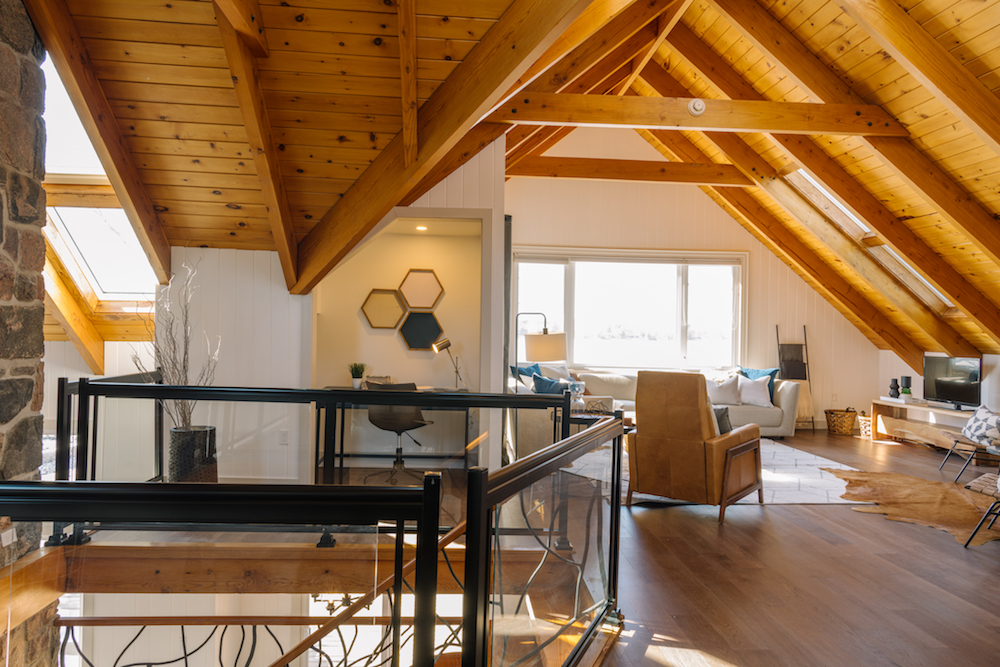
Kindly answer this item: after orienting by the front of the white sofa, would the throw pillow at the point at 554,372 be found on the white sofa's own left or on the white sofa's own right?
on the white sofa's own right

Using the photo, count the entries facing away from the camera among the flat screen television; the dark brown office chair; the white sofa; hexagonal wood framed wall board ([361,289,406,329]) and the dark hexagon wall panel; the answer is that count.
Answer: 1

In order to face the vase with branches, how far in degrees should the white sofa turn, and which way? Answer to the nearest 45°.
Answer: approximately 45° to its right

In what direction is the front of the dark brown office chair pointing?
away from the camera

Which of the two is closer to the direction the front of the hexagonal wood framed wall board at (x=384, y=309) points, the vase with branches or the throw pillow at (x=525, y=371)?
the vase with branches

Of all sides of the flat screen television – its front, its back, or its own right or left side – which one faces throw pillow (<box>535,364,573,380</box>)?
front

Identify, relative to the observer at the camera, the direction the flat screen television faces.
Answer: facing the viewer and to the left of the viewer

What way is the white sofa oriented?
toward the camera

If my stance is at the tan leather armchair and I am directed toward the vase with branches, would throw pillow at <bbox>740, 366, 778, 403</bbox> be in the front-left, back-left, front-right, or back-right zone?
back-right

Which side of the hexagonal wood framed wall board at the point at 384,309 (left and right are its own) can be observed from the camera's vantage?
front

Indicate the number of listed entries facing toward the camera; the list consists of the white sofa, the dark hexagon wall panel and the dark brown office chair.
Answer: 2

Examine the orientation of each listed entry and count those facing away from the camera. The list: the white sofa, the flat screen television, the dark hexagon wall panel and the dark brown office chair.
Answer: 1

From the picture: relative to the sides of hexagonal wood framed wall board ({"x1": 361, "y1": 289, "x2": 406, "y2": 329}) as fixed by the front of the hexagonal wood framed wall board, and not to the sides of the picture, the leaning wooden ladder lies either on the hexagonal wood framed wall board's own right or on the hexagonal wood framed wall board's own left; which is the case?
on the hexagonal wood framed wall board's own left

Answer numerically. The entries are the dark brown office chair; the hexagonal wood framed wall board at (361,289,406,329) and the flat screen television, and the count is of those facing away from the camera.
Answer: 1

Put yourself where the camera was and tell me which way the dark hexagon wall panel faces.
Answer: facing the viewer
